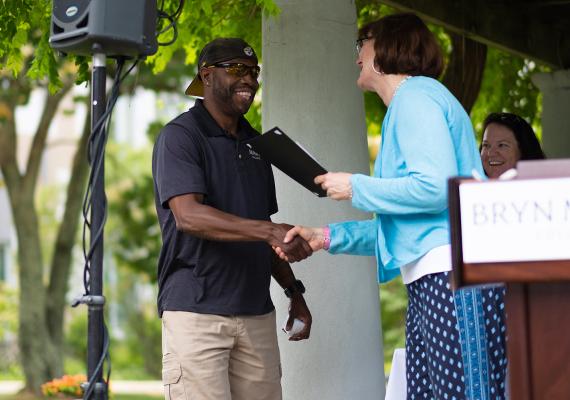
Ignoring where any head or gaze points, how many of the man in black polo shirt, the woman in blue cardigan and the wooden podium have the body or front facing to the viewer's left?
1

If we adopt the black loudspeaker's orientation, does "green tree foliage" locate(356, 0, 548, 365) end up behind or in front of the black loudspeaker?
behind

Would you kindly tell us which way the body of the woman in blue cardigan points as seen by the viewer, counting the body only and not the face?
to the viewer's left

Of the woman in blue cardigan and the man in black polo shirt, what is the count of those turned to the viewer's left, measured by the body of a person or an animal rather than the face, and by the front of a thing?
1

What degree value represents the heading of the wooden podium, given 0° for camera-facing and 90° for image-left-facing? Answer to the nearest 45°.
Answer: approximately 0°

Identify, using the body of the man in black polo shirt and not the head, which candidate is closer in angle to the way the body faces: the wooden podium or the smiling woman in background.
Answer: the wooden podium
